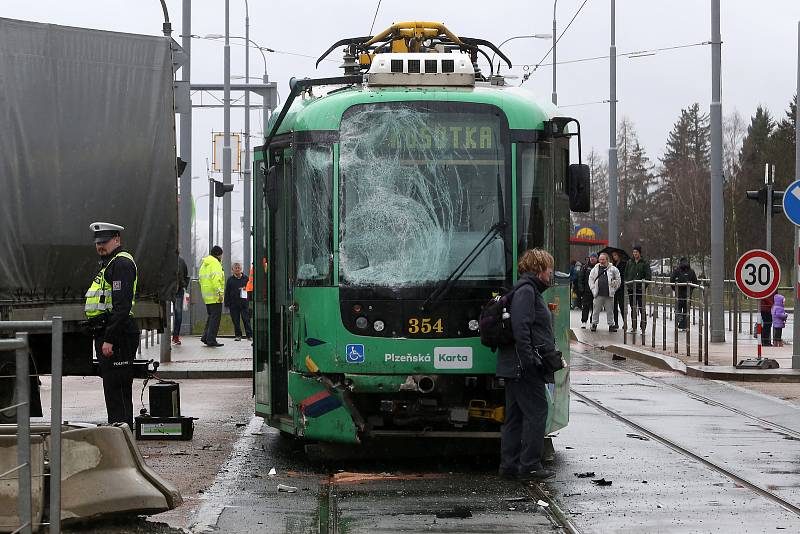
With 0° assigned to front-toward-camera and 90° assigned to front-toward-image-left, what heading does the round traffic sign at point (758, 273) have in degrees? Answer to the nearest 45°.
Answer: approximately 0°

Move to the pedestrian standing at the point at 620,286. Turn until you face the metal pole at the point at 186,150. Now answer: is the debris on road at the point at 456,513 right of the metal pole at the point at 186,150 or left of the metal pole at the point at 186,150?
left

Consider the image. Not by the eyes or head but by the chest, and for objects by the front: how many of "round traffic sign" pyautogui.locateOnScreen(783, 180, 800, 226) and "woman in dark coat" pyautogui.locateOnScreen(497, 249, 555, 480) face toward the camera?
1

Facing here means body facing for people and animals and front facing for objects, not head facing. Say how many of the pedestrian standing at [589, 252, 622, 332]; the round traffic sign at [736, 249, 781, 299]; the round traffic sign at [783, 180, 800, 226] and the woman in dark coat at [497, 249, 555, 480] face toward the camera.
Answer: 3

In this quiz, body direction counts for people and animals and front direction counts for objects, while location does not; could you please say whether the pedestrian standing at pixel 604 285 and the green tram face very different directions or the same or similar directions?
same or similar directions

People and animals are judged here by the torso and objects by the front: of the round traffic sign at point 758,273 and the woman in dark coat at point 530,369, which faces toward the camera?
the round traffic sign

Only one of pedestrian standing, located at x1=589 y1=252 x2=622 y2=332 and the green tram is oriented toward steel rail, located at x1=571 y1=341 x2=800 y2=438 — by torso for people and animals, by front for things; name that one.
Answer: the pedestrian standing

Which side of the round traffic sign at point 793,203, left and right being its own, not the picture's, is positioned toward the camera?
front

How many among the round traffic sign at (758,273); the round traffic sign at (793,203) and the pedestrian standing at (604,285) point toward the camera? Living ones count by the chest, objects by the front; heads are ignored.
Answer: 3

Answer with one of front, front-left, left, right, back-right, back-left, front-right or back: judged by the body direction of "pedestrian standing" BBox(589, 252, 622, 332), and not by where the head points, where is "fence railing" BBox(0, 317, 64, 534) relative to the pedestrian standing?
front

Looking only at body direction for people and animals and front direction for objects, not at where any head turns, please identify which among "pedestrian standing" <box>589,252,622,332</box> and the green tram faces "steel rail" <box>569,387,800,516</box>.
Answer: the pedestrian standing

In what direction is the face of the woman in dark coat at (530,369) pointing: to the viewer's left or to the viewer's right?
to the viewer's right

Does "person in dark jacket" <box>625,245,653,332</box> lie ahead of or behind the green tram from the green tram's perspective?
behind
